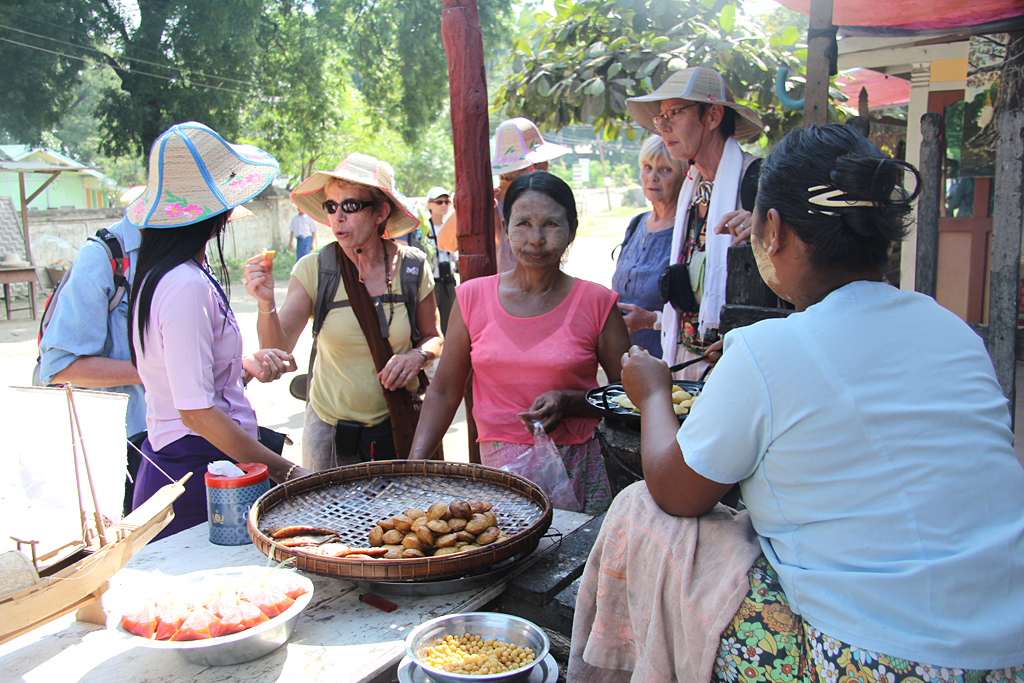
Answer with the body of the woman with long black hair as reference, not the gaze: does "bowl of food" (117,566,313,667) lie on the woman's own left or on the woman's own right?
on the woman's own right

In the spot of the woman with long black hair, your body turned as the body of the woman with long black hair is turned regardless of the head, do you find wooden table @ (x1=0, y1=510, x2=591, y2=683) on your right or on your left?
on your right

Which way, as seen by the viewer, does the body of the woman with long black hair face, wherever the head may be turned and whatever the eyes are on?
to the viewer's right

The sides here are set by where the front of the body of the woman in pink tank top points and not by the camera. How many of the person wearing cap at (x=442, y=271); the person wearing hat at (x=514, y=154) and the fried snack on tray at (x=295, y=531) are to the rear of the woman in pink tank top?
2

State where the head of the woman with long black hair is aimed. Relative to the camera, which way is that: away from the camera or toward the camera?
away from the camera

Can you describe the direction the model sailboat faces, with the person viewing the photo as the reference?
facing away from the viewer and to the right of the viewer
